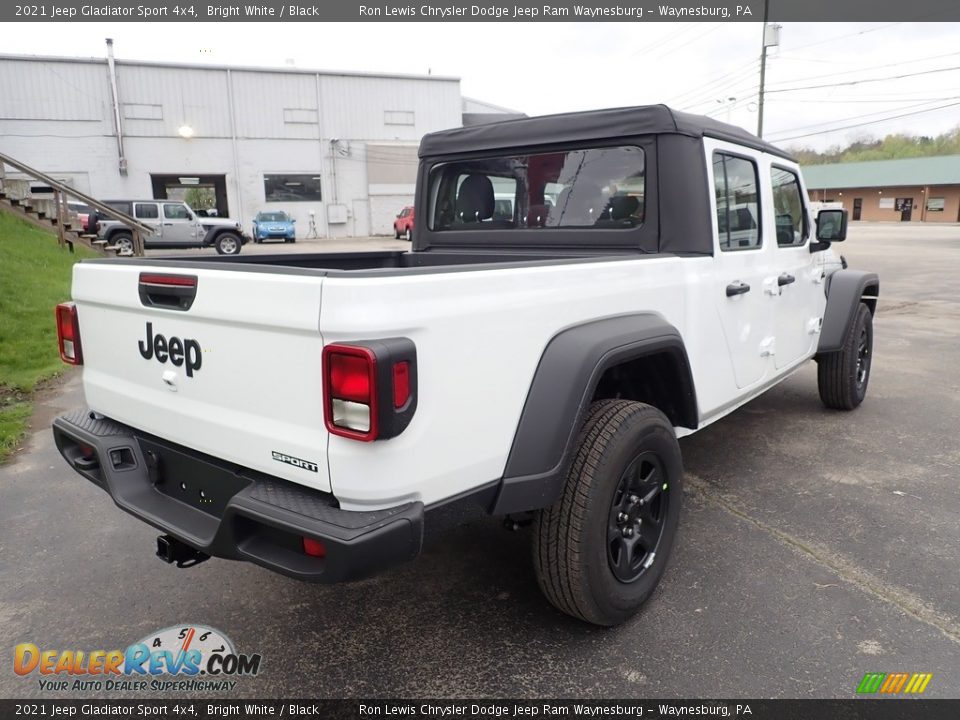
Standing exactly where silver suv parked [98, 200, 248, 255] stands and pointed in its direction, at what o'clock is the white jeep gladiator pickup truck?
The white jeep gladiator pickup truck is roughly at 3 o'clock from the silver suv parked.

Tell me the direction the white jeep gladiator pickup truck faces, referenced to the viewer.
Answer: facing away from the viewer and to the right of the viewer

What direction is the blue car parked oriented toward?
toward the camera

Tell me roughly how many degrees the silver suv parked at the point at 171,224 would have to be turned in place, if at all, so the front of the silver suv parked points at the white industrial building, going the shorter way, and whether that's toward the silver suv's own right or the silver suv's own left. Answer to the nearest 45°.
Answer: approximately 90° to the silver suv's own left

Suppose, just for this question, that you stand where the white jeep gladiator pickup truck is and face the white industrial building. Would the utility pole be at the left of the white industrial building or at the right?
right

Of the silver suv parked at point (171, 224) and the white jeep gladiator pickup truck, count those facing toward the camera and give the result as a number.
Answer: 0

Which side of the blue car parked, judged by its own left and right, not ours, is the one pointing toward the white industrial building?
back

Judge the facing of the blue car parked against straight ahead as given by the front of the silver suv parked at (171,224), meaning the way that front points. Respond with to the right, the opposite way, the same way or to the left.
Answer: to the right

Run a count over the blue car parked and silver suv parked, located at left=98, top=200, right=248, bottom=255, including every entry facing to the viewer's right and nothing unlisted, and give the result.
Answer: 1

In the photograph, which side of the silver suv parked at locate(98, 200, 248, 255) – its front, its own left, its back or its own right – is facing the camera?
right

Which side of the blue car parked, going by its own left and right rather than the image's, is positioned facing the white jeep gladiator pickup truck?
front

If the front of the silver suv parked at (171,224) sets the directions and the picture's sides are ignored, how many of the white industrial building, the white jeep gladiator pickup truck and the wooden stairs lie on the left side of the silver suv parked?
1

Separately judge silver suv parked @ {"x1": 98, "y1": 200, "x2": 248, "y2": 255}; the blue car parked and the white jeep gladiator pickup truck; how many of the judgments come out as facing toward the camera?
1

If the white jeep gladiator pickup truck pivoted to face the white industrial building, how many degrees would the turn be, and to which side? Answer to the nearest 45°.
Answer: approximately 45° to its left

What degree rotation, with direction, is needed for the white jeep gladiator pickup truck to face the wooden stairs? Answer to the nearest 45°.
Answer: approximately 90° to its left
